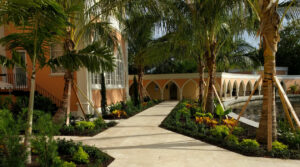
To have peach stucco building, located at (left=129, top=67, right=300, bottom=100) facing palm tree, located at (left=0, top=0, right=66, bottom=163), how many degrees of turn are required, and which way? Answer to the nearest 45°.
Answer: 0° — it already faces it

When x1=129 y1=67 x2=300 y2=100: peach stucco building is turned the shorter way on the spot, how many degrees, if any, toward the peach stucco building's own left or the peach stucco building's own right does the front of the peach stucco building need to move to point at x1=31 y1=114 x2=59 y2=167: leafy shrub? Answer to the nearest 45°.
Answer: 0° — it already faces it

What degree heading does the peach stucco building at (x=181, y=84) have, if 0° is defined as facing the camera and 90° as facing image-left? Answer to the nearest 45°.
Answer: approximately 0°

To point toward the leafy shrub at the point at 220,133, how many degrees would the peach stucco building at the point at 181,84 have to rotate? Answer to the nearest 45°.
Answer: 0° — it already faces it

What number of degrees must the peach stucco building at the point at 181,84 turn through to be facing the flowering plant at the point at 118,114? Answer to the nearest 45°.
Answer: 0° — it already faces it

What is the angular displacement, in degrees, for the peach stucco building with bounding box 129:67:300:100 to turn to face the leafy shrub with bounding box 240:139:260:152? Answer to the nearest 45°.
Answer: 0° — it already faces it

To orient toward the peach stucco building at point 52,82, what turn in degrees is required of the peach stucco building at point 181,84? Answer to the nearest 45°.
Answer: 0° — it already faces it
